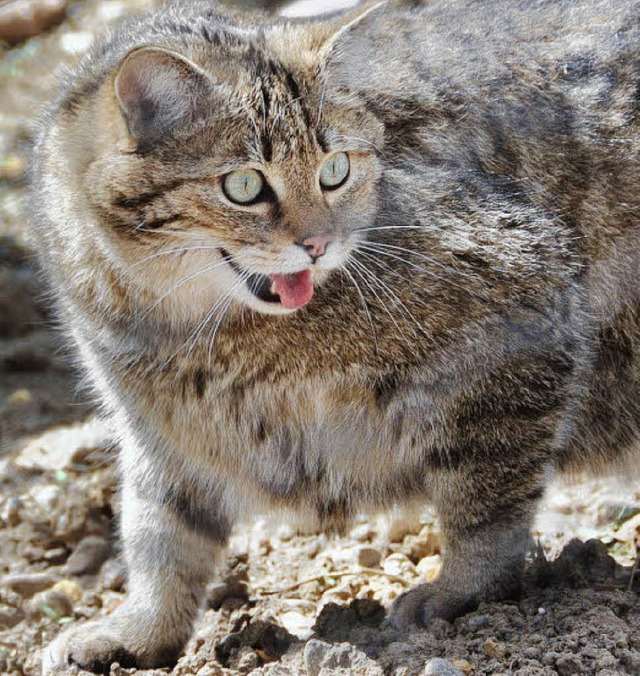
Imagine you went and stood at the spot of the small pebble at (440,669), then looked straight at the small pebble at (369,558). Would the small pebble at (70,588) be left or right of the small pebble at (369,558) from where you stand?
left

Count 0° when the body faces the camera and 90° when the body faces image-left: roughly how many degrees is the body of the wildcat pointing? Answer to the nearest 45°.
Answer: approximately 45°

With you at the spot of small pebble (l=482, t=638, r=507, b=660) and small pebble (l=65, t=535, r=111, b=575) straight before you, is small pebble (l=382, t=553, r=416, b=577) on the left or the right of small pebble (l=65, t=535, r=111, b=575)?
right

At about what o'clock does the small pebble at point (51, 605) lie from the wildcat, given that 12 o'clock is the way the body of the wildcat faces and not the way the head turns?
The small pebble is roughly at 2 o'clock from the wildcat.
